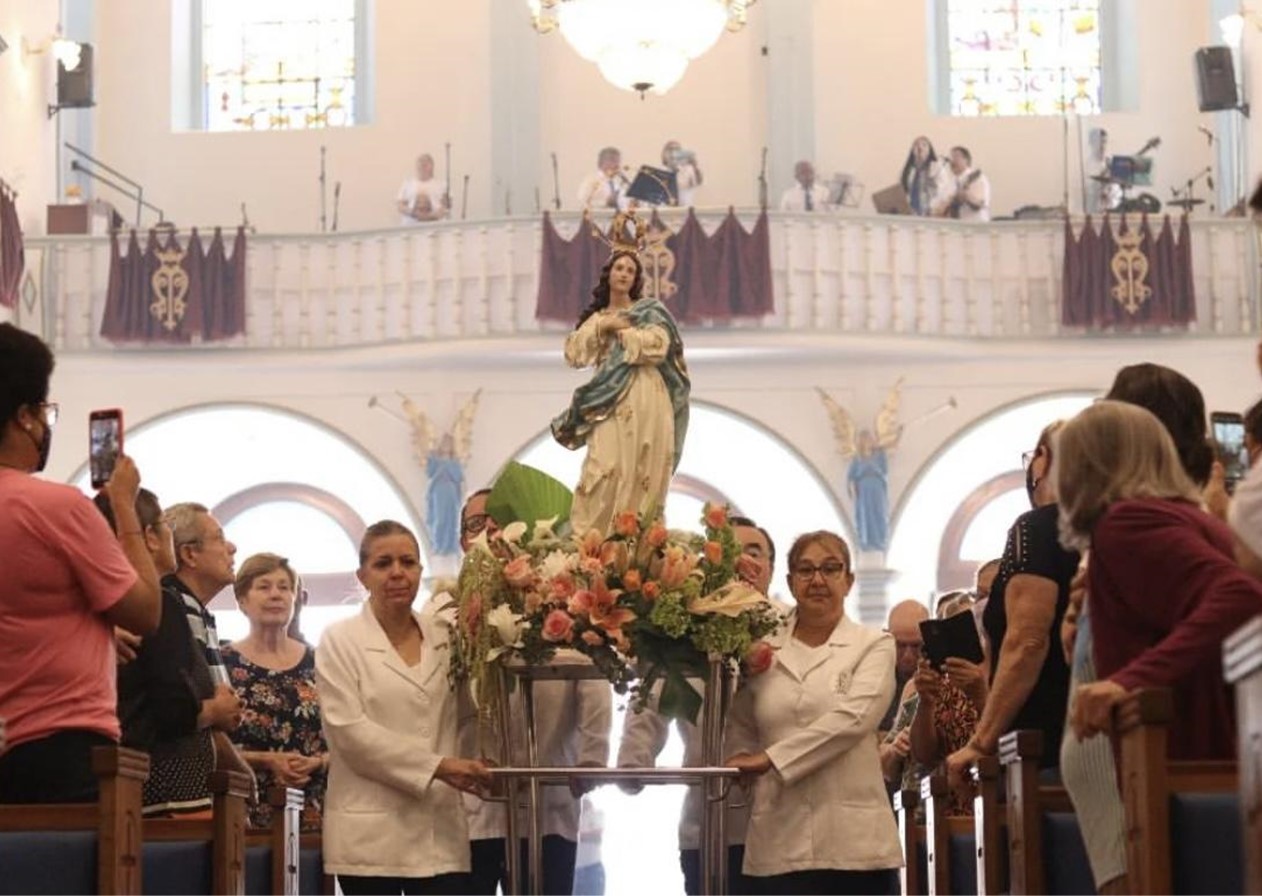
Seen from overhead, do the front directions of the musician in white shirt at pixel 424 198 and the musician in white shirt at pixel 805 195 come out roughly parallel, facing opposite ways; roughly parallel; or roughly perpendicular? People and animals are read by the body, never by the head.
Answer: roughly parallel

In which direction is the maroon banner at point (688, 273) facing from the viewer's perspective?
toward the camera

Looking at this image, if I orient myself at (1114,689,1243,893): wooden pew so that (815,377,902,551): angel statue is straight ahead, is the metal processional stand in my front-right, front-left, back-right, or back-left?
front-left

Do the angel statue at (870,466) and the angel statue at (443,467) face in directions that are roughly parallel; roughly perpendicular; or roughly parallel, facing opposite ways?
roughly parallel

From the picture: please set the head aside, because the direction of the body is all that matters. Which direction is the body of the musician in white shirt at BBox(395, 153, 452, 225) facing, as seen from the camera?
toward the camera

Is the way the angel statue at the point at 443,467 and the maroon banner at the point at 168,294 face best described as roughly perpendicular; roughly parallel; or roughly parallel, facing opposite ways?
roughly parallel

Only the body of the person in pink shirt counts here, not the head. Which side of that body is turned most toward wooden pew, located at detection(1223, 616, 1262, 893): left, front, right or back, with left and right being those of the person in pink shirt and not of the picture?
right

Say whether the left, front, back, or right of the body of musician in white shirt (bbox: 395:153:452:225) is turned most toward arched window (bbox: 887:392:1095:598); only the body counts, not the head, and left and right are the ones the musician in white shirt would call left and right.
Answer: left

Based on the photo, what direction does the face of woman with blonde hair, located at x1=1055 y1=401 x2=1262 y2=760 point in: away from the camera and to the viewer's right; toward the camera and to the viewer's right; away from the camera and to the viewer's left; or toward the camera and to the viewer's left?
away from the camera and to the viewer's left

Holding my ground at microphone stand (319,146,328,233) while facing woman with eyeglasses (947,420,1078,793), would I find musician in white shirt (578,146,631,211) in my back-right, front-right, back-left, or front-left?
front-left

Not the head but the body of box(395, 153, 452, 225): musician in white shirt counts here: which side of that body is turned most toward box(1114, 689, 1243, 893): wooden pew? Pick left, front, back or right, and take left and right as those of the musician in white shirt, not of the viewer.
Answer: front

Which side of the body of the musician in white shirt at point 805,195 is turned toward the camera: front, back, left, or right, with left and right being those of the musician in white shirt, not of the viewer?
front

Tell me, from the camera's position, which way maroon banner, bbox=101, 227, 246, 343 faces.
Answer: facing the viewer

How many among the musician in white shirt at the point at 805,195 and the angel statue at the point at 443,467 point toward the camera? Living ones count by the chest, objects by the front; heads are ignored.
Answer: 2
